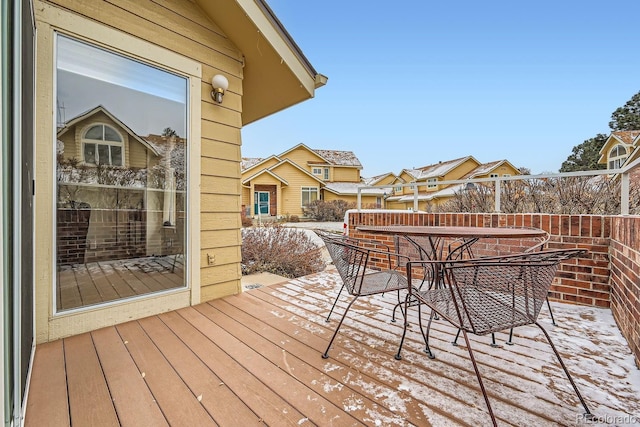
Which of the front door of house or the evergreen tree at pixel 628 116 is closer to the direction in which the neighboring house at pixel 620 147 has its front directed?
the front door of house

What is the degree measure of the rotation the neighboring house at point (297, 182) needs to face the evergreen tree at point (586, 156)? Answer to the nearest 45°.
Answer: approximately 90° to its left

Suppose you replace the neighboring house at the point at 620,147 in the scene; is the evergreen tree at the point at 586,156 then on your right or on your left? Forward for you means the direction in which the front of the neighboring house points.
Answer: on your right

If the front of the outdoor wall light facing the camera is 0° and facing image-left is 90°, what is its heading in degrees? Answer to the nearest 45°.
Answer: approximately 315°

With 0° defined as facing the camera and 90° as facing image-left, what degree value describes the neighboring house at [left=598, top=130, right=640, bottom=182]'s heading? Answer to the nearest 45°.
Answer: approximately 45°

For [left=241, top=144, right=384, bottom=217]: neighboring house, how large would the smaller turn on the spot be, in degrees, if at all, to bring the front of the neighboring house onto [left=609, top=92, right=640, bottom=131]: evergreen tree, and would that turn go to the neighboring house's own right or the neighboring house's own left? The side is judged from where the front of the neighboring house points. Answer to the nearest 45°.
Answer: approximately 90° to the neighboring house's own left

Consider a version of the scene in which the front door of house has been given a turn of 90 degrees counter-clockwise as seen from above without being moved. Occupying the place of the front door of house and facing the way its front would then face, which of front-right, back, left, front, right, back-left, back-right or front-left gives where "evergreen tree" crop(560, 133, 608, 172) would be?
front

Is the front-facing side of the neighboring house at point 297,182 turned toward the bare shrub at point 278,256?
yes

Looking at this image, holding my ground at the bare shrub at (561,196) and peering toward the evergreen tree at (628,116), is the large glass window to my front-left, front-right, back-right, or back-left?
back-left

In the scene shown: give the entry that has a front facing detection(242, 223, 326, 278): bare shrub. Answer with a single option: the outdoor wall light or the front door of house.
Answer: the front door of house

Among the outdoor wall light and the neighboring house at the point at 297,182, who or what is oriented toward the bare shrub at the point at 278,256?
the neighboring house

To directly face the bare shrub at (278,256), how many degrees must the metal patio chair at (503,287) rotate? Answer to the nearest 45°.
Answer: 0° — it already faces it
